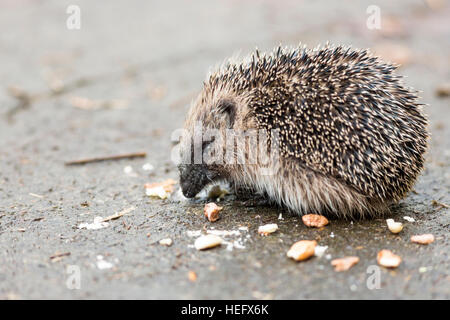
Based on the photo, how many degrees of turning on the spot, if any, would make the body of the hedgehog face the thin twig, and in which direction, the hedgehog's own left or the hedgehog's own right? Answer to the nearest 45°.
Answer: approximately 45° to the hedgehog's own right

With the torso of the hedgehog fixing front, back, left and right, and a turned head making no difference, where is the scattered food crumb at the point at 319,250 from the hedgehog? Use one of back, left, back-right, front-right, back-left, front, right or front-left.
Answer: left

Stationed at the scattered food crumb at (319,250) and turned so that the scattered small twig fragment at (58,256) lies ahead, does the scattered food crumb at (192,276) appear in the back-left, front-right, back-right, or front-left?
front-left

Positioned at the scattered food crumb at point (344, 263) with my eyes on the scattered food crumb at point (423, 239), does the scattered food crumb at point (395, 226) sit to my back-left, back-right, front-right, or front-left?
front-left

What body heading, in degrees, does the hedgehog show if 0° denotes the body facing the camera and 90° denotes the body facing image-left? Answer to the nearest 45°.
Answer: approximately 90°

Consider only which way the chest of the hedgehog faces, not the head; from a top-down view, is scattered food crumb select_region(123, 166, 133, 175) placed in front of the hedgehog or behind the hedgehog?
in front

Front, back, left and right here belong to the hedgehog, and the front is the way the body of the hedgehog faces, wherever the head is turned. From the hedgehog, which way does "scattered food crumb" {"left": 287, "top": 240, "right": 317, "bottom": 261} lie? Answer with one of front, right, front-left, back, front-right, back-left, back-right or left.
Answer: left

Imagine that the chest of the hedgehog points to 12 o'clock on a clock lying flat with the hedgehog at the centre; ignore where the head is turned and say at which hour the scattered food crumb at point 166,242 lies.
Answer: The scattered food crumb is roughly at 11 o'clock from the hedgehog.

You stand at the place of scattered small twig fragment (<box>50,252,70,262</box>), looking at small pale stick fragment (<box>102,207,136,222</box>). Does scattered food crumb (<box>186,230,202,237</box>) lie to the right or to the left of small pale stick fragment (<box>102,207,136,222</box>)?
right

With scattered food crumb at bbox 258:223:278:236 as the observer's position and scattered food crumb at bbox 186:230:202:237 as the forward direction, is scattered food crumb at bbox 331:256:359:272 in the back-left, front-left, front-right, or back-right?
back-left

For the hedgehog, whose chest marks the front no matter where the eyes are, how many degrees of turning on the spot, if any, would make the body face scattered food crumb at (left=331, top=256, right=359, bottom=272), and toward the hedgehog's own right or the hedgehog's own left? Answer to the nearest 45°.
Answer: approximately 90° to the hedgehog's own left

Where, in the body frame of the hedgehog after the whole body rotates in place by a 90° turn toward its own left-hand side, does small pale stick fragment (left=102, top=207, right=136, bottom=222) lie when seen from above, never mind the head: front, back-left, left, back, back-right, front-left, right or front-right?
right

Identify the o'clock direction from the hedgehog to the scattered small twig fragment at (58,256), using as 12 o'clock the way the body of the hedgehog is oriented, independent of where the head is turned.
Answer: The scattered small twig fragment is roughly at 11 o'clock from the hedgehog.

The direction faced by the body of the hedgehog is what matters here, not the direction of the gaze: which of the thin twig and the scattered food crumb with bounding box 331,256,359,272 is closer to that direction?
the thin twig

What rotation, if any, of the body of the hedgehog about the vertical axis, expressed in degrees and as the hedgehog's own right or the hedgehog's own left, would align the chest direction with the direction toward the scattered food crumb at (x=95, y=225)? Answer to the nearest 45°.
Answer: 0° — it already faces it

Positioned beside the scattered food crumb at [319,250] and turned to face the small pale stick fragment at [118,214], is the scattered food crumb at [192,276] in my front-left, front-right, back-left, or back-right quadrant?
front-left
